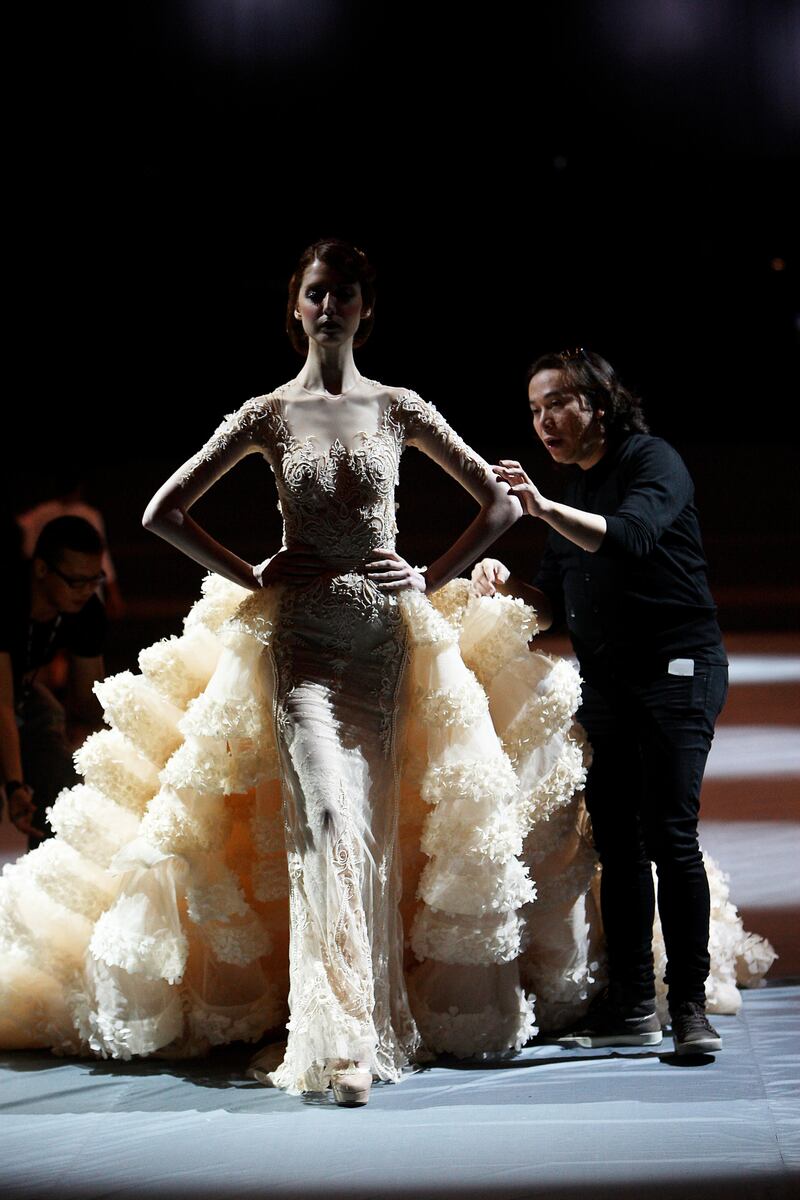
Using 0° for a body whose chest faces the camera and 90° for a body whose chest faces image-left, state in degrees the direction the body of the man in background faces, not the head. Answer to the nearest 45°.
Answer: approximately 315°

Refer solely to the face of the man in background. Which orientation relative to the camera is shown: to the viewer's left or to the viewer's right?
to the viewer's right
